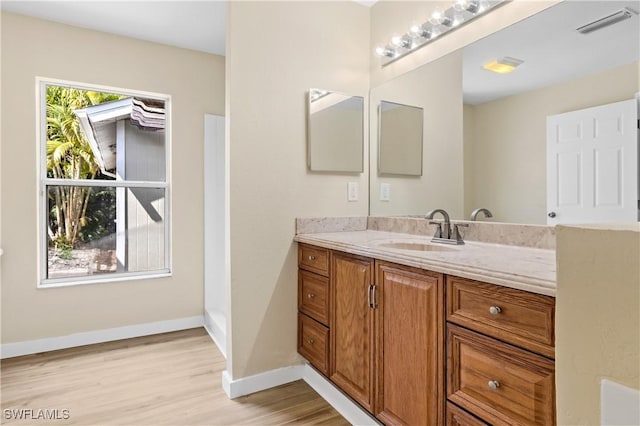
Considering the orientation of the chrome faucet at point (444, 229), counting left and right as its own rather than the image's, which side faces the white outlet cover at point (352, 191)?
right

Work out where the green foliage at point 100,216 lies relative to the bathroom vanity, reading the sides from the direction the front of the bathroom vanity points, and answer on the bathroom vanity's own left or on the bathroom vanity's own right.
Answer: on the bathroom vanity's own right

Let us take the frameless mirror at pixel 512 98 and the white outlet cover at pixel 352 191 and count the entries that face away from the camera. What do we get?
0

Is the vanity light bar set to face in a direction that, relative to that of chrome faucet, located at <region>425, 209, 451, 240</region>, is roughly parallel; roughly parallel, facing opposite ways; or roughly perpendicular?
roughly parallel

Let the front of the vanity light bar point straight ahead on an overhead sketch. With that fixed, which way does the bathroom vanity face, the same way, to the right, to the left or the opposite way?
the same way

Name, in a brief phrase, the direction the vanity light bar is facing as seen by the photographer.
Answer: facing the viewer and to the left of the viewer

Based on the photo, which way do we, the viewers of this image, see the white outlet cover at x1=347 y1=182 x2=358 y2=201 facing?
facing the viewer and to the right of the viewer

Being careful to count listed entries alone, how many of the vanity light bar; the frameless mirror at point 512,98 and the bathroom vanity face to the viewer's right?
0
